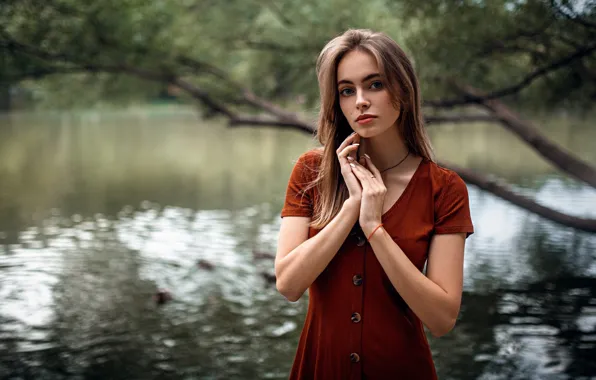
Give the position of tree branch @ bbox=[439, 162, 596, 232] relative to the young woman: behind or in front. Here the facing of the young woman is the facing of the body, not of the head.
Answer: behind

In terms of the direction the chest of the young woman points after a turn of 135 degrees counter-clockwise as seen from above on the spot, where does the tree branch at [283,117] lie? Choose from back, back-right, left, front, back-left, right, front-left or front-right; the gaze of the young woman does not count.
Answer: front-left

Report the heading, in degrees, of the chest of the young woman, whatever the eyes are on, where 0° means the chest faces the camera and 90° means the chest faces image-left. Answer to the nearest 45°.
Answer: approximately 0°

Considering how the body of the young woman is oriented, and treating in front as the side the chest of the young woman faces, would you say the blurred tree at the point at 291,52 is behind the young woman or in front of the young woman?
behind

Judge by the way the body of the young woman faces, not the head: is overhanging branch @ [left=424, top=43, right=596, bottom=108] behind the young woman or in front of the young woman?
behind

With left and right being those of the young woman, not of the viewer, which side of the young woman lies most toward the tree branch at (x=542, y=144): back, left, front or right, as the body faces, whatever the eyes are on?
back

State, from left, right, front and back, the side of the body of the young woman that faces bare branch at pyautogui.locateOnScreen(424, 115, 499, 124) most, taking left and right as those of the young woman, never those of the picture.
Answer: back
